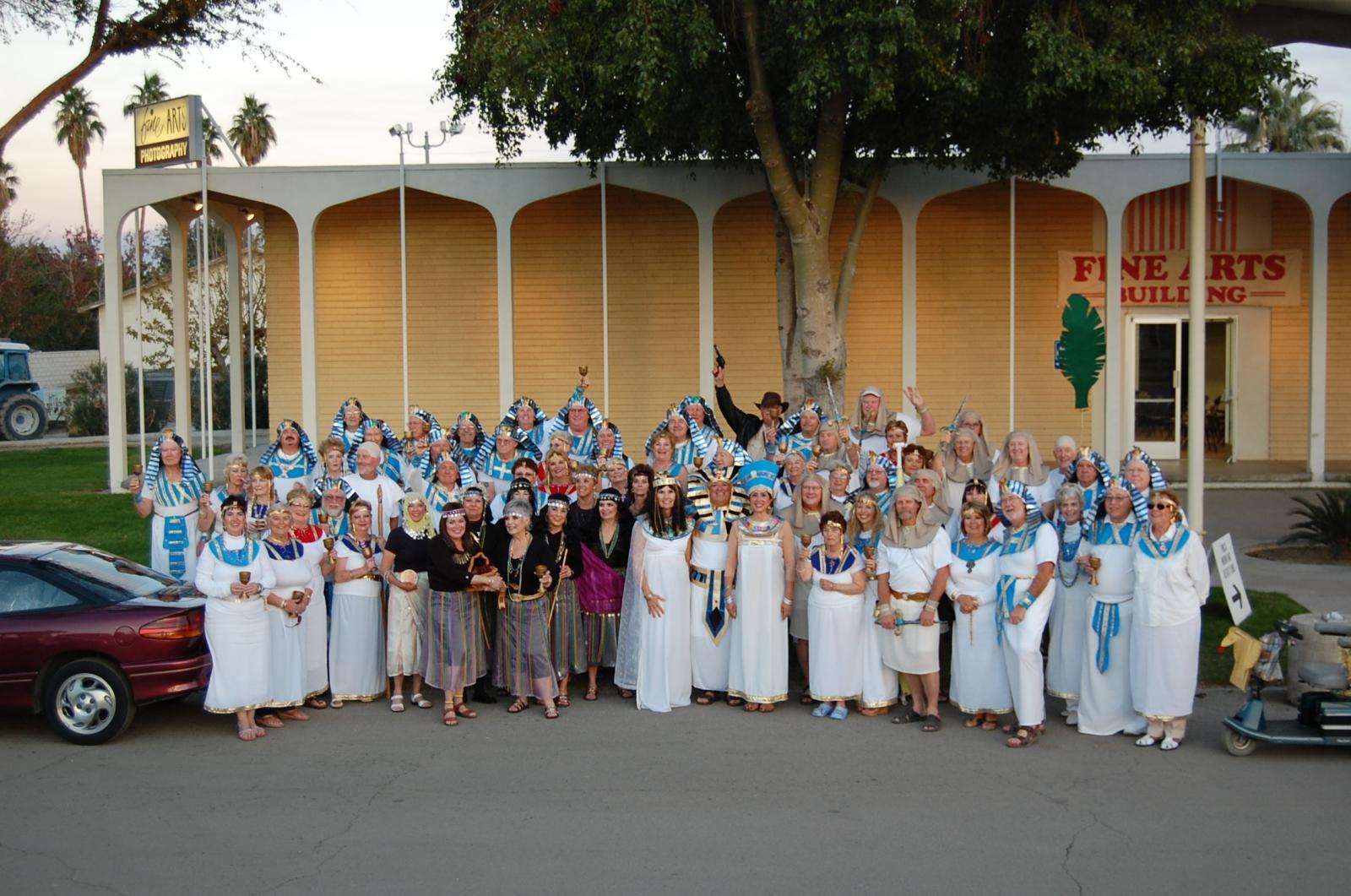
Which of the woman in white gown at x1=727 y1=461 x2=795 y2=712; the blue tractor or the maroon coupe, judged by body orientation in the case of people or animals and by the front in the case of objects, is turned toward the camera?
the woman in white gown

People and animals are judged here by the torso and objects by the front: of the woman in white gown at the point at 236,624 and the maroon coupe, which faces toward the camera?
the woman in white gown

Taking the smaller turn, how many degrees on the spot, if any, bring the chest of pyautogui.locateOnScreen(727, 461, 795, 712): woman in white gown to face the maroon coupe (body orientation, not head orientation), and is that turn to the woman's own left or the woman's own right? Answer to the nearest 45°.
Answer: approximately 90° to the woman's own right

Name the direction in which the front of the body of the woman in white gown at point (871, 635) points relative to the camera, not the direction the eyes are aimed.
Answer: toward the camera

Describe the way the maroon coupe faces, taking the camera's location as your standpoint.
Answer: facing to the left of the viewer

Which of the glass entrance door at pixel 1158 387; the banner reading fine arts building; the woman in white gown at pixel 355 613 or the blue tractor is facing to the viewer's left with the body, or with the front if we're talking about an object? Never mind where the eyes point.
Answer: the blue tractor

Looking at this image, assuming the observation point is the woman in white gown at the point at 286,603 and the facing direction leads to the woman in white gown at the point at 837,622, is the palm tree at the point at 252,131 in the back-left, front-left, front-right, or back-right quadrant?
back-left

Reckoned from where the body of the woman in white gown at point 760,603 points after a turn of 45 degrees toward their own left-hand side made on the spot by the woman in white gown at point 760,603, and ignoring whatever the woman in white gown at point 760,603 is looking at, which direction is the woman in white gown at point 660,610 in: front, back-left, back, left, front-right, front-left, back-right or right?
back-right

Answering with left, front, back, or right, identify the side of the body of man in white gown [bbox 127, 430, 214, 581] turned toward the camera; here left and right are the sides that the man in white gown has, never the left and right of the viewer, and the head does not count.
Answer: front

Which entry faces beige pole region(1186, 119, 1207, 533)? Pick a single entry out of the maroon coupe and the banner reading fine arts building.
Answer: the banner reading fine arts building

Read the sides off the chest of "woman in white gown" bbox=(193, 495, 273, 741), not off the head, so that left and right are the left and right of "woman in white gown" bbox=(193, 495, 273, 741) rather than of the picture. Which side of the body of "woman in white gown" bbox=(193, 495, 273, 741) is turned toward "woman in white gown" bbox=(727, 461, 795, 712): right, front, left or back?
left

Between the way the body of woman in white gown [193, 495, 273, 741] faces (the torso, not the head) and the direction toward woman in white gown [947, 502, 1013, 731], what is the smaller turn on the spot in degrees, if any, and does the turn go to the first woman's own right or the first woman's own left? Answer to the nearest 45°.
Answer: approximately 90° to the first woman's own left

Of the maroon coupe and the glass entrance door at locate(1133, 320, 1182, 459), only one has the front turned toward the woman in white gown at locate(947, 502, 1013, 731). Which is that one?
the glass entrance door

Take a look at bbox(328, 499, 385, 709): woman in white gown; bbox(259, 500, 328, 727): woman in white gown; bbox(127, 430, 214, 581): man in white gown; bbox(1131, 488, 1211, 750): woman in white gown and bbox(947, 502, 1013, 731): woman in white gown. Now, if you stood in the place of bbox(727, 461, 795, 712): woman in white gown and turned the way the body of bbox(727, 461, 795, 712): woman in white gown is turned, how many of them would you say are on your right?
3

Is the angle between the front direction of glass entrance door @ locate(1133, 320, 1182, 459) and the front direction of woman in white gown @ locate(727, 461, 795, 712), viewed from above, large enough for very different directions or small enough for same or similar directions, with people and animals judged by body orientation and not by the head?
same or similar directions

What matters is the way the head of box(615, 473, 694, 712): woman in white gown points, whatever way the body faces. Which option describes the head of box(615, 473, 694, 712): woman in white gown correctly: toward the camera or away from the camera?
toward the camera

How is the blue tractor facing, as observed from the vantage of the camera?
facing to the left of the viewer
